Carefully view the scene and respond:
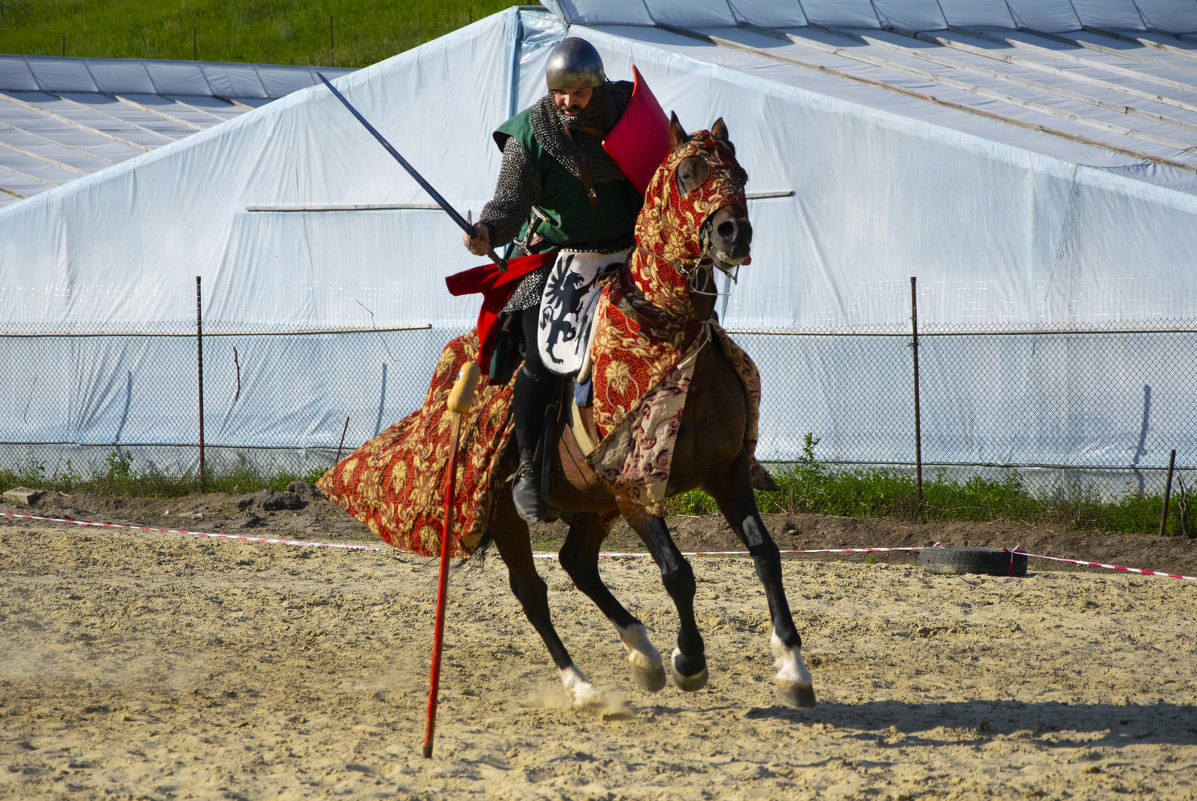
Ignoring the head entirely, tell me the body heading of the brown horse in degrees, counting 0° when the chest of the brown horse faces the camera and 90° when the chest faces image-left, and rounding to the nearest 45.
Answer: approximately 315°

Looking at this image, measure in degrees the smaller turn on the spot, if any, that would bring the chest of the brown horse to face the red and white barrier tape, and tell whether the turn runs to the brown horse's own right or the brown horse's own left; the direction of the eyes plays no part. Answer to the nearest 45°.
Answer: approximately 135° to the brown horse's own left

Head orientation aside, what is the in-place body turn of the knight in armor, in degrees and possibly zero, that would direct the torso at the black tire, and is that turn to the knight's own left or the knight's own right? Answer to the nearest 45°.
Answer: approximately 135° to the knight's own left

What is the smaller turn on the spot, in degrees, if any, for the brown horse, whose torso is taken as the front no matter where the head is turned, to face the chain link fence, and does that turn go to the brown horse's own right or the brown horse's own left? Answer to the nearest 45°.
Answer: approximately 135° to the brown horse's own left

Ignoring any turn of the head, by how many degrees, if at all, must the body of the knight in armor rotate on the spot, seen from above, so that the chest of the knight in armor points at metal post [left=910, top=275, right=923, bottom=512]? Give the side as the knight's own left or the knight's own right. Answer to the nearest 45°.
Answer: approximately 135° to the knight's own left

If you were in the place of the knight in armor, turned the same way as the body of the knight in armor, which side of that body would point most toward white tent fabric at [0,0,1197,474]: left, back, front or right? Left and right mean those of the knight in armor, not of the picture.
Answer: back

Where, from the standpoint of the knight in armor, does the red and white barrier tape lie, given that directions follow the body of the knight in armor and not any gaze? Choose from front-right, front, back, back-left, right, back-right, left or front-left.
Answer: back

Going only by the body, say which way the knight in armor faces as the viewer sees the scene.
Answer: toward the camera

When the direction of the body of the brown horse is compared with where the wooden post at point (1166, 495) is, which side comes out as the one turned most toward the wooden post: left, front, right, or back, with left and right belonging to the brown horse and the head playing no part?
left
